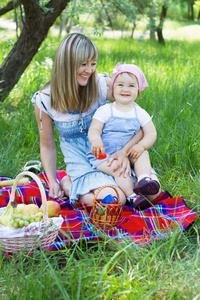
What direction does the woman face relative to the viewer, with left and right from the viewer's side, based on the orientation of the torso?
facing the viewer and to the right of the viewer

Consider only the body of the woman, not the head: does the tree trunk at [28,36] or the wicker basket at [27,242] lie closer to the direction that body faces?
the wicker basket

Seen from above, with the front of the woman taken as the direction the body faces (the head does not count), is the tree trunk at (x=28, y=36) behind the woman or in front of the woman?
behind

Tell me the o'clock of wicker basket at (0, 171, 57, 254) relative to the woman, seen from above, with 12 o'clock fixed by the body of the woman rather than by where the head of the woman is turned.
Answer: The wicker basket is roughly at 2 o'clock from the woman.

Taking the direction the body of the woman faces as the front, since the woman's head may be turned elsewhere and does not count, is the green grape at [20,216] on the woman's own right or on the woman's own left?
on the woman's own right

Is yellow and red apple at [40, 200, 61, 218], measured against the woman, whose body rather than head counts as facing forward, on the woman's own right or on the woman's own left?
on the woman's own right

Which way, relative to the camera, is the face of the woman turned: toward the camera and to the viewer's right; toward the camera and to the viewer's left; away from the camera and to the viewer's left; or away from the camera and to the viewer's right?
toward the camera and to the viewer's right

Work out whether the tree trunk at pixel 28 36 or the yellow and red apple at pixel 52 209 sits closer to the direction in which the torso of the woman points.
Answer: the yellow and red apple
